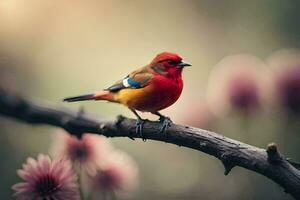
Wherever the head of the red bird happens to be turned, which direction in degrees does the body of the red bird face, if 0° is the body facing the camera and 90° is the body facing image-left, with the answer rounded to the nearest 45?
approximately 270°
